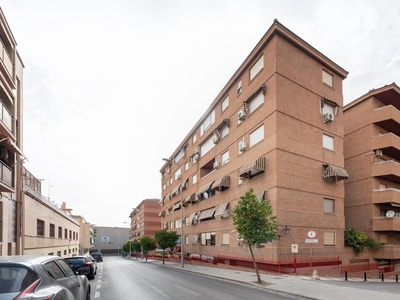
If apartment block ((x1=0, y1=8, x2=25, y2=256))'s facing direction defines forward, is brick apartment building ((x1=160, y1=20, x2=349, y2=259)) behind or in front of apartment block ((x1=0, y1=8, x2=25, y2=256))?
in front

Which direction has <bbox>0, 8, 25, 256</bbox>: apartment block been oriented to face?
to the viewer's right

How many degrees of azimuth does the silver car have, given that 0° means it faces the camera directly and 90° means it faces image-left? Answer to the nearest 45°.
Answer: approximately 225°

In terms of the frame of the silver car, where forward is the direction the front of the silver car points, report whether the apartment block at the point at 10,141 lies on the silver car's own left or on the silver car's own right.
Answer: on the silver car's own left

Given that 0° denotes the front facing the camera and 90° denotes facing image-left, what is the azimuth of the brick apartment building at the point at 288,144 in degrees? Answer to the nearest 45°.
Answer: approximately 45°

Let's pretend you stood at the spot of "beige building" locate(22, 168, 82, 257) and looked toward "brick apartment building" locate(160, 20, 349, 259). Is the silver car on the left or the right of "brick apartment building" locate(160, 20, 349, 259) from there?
right

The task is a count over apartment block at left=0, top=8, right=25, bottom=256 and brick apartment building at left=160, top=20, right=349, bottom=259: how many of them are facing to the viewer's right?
1

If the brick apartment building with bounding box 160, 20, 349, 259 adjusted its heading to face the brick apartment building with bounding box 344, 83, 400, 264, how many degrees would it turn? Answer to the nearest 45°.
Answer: approximately 180°

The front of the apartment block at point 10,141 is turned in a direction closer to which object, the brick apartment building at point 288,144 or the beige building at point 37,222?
the brick apartment building

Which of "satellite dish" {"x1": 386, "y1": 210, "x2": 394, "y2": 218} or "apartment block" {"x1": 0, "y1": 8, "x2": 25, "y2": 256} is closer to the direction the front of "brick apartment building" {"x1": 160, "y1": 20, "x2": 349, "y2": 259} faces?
the apartment block
